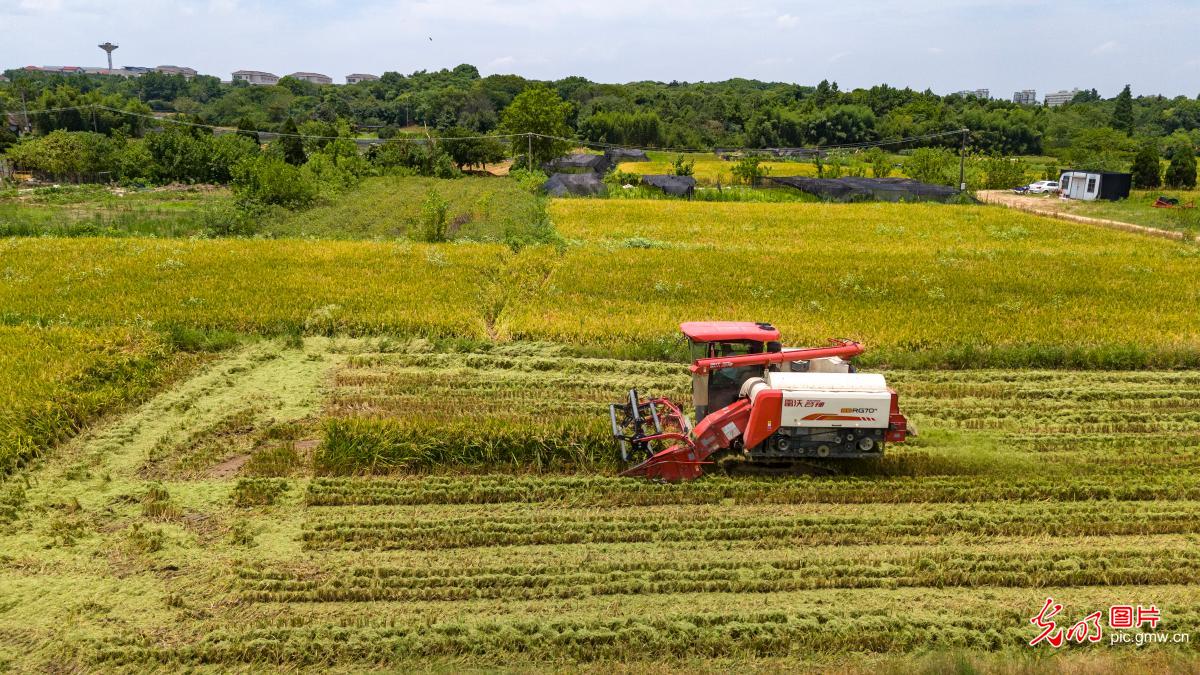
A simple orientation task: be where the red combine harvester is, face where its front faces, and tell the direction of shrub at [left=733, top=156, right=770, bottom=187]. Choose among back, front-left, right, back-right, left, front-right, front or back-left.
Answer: right

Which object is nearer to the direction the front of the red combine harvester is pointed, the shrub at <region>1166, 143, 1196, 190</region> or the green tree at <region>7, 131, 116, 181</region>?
the green tree

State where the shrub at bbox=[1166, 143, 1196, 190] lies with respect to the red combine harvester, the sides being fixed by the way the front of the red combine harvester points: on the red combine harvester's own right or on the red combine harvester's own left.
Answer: on the red combine harvester's own right

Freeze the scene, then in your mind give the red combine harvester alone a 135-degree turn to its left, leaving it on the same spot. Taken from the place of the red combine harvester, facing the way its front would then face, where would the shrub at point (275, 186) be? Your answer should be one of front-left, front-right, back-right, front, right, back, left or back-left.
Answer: back

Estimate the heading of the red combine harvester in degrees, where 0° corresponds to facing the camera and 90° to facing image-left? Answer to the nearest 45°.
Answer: approximately 90°

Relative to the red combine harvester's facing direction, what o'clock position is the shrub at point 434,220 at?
The shrub is roughly at 2 o'clock from the red combine harvester.

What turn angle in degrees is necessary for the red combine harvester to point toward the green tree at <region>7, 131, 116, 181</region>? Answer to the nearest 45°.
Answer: approximately 45° to its right
